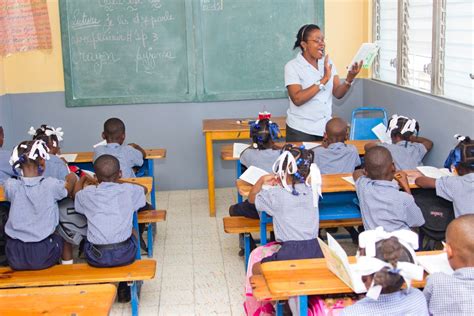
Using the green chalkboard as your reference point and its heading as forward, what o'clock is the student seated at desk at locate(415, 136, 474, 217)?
The student seated at desk is roughly at 11 o'clock from the green chalkboard.

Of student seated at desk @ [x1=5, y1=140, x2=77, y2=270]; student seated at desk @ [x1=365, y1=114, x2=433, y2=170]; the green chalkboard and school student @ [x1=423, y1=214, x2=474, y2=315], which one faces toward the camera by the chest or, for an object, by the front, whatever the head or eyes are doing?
the green chalkboard

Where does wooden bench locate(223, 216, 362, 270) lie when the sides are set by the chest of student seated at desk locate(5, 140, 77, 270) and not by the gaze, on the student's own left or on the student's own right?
on the student's own right

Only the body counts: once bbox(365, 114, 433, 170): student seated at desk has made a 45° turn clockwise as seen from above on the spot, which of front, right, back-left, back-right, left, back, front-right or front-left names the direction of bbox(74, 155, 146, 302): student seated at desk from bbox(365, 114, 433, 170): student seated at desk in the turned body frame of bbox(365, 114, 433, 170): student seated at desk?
back

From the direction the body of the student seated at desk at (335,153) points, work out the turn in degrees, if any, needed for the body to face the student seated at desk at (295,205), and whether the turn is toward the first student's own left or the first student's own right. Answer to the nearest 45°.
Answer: approximately 180°

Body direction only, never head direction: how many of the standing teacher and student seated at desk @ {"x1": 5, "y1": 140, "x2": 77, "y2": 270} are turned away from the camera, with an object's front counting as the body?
1

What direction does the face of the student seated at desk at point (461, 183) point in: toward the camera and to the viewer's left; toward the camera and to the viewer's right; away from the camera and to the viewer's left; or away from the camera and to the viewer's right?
away from the camera and to the viewer's left

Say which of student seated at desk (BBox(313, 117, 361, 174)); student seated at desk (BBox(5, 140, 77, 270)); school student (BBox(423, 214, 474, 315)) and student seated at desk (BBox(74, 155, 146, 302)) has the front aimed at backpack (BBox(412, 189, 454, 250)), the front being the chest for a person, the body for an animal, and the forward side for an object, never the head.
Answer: the school student

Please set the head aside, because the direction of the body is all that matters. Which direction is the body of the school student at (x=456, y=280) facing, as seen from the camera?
away from the camera

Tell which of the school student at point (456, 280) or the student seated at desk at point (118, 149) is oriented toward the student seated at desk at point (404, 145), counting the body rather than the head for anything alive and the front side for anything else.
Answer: the school student

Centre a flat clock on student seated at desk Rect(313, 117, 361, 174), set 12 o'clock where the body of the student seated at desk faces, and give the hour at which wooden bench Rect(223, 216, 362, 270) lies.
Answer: The wooden bench is roughly at 8 o'clock from the student seated at desk.

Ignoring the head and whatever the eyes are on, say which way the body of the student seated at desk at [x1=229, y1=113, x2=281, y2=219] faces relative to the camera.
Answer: away from the camera

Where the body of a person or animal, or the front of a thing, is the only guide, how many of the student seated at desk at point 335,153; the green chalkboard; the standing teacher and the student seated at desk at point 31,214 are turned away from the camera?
2

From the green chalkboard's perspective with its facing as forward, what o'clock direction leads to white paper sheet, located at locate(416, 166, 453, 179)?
The white paper sheet is roughly at 11 o'clock from the green chalkboard.

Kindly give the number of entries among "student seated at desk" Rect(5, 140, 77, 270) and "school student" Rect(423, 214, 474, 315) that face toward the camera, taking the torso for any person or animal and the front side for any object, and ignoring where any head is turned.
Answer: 0

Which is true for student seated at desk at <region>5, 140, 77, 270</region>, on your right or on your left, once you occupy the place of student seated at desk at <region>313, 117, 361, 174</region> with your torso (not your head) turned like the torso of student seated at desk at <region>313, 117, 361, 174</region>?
on your left

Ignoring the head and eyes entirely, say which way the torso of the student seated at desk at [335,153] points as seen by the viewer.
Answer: away from the camera

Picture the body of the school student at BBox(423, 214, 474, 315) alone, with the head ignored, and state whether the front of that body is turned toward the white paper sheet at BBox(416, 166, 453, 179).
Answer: yes

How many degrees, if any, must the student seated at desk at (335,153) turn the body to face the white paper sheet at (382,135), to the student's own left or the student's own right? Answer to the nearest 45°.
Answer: approximately 45° to the student's own right
